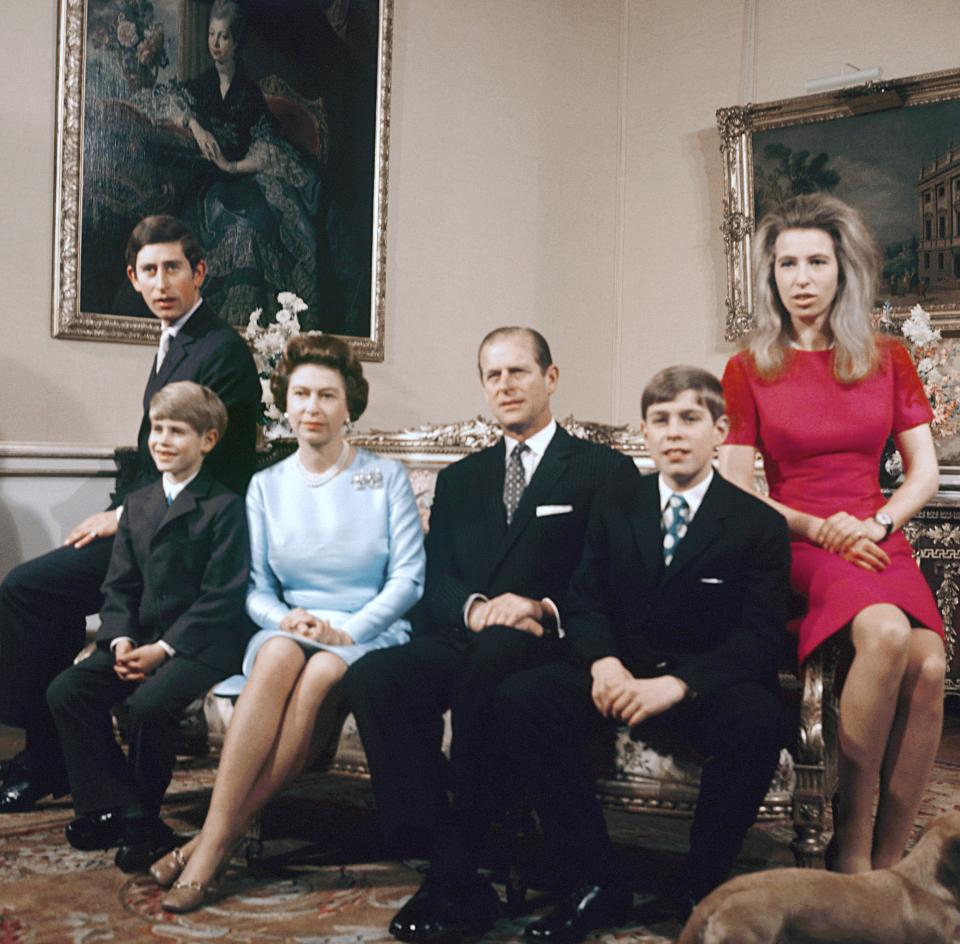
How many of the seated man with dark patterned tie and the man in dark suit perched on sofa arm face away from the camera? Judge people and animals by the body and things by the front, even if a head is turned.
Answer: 0

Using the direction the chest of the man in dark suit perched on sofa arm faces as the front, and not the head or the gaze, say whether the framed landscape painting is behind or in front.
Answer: behind

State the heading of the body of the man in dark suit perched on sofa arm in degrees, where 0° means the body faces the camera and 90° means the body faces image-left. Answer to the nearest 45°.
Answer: approximately 45°

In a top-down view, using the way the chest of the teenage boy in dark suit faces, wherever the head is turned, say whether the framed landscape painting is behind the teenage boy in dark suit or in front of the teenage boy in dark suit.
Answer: behind

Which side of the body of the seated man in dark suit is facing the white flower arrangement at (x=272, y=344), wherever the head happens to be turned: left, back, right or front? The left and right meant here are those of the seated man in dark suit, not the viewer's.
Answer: right

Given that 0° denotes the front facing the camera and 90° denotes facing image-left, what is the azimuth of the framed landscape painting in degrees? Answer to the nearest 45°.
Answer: approximately 45°

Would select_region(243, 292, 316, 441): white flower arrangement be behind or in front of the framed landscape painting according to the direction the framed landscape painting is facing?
in front

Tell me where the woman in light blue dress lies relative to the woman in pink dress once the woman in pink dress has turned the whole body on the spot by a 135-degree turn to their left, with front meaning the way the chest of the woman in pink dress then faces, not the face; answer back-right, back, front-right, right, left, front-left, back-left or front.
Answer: back-left

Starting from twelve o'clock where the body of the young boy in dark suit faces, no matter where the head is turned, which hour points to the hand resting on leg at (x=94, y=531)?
The hand resting on leg is roughly at 4 o'clock from the young boy in dark suit.

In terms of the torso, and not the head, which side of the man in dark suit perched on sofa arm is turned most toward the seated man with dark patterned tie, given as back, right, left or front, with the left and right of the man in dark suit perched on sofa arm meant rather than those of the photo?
left

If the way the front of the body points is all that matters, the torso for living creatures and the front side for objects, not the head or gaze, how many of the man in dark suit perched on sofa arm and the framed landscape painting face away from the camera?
0
